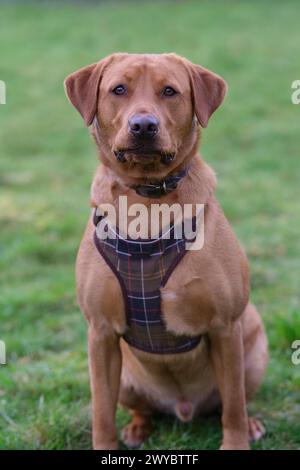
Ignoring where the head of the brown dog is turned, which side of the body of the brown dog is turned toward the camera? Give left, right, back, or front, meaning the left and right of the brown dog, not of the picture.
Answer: front
